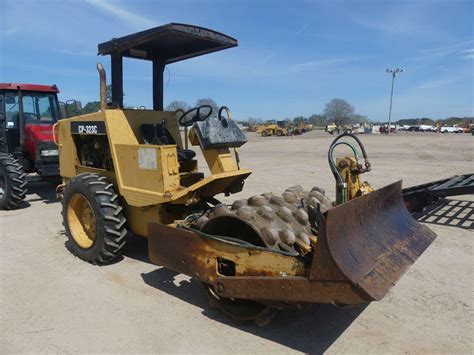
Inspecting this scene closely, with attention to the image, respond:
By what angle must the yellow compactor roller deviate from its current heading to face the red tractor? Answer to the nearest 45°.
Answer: approximately 180°

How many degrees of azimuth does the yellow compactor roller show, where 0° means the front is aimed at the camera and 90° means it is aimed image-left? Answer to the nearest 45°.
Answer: approximately 315°

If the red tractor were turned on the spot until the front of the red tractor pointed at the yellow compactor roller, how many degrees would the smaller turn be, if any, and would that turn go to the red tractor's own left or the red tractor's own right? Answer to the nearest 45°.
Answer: approximately 45° to the red tractor's own right

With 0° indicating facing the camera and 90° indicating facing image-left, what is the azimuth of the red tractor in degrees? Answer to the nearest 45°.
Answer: approximately 315°
